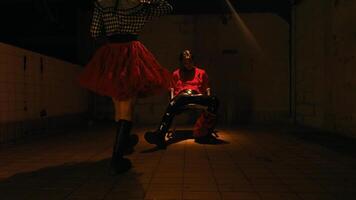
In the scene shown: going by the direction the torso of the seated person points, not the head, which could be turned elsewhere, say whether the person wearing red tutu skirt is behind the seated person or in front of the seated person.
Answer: in front

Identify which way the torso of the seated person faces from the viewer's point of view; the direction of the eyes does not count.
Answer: toward the camera
